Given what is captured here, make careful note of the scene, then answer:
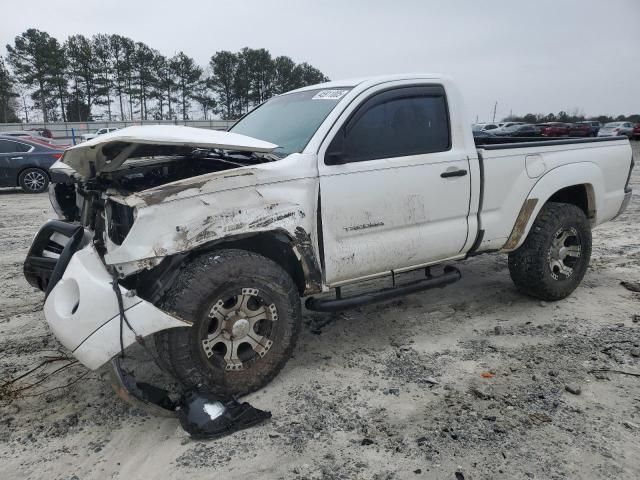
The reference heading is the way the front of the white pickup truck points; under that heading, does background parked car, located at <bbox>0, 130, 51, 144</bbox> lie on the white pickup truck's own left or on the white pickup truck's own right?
on the white pickup truck's own right

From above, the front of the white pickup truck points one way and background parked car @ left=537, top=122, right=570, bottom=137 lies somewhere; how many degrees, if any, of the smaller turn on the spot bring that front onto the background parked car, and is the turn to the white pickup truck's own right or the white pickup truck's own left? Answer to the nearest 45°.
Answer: approximately 180°

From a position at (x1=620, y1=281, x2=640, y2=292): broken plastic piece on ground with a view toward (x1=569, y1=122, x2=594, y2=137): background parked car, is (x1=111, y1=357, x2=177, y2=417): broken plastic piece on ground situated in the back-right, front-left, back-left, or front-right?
back-left

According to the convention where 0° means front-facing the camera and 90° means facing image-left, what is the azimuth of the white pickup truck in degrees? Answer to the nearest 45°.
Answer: approximately 45°

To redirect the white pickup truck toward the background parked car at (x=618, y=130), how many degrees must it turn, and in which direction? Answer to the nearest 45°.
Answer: approximately 180°

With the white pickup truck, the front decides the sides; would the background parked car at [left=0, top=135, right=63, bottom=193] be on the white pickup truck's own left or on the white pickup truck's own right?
on the white pickup truck's own right

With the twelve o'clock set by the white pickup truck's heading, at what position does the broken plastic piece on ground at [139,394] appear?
The broken plastic piece on ground is roughly at 12 o'clock from the white pickup truck.

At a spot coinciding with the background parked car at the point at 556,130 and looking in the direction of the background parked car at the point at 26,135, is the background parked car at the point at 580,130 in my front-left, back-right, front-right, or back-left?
back-left

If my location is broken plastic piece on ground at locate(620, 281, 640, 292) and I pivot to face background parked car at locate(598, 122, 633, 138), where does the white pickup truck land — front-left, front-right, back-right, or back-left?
back-left

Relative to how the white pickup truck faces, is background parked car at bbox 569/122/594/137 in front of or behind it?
behind

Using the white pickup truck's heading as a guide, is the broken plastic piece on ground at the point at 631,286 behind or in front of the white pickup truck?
behind
